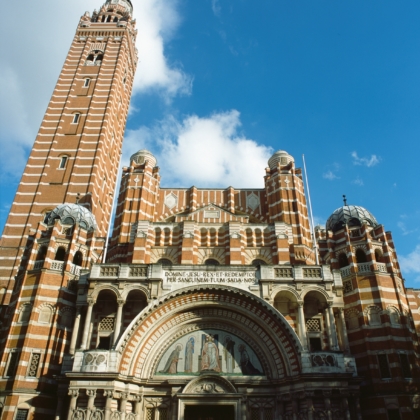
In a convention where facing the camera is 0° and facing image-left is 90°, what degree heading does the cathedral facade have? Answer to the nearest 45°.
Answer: approximately 0°
